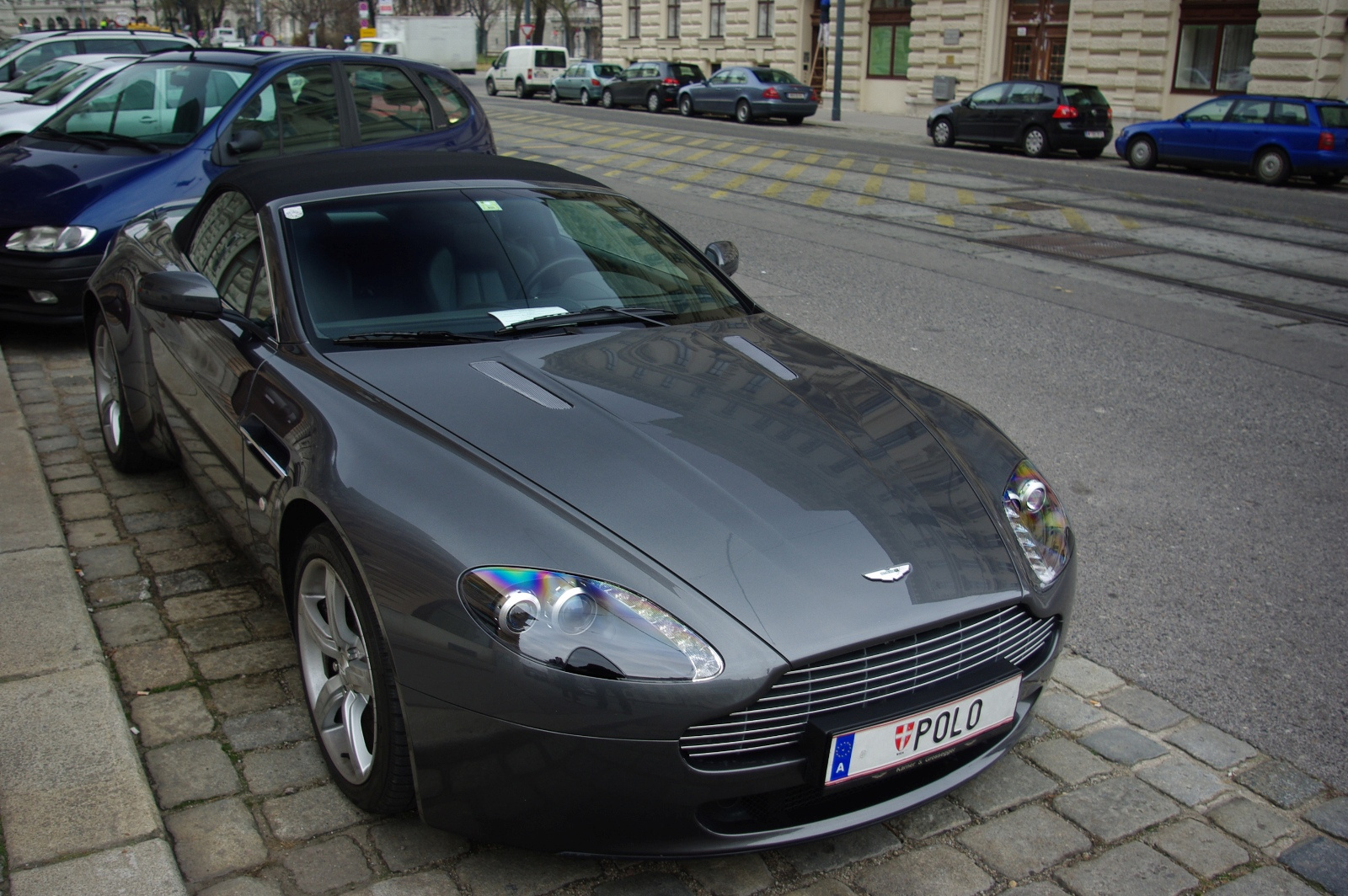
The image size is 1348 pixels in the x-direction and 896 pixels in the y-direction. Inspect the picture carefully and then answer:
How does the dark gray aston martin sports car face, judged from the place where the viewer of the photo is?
facing the viewer and to the right of the viewer

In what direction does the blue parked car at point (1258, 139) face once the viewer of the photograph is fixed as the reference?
facing away from the viewer and to the left of the viewer

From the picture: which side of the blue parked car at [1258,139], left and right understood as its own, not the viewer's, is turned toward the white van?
front

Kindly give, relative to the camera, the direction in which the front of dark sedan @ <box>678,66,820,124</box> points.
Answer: facing away from the viewer and to the left of the viewer

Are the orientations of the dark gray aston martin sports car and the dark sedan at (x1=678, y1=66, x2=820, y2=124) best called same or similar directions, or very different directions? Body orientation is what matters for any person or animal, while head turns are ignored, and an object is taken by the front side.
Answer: very different directions

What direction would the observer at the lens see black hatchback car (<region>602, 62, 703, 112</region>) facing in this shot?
facing away from the viewer and to the left of the viewer

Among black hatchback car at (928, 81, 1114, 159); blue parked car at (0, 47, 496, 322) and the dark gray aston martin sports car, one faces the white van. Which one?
the black hatchback car

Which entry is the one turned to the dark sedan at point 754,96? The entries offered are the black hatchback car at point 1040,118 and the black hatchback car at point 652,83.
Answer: the black hatchback car at point 1040,118

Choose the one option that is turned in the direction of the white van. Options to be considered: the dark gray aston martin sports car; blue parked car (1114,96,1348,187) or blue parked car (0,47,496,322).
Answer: blue parked car (1114,96,1348,187)

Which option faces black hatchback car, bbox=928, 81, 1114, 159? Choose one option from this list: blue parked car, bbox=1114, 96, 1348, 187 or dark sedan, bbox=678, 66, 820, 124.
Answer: the blue parked car

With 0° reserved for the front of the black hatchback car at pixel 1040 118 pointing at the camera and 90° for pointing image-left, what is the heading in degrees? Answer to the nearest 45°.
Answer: approximately 135°

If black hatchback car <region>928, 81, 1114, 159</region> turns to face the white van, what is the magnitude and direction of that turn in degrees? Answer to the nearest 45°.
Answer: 0° — it already faces it

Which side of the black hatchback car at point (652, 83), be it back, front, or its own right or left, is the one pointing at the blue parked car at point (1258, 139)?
back

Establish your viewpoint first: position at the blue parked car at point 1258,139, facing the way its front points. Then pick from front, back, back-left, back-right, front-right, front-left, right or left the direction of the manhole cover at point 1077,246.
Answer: back-left

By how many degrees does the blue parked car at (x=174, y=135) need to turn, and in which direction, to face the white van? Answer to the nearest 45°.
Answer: approximately 135° to its right

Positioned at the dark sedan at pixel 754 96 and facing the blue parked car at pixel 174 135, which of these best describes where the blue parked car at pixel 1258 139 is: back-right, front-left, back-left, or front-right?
front-left

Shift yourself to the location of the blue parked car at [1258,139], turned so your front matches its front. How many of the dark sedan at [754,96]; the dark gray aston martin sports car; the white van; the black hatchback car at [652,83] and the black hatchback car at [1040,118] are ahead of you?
4

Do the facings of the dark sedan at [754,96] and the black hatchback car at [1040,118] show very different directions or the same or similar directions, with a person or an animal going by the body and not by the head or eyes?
same or similar directions
